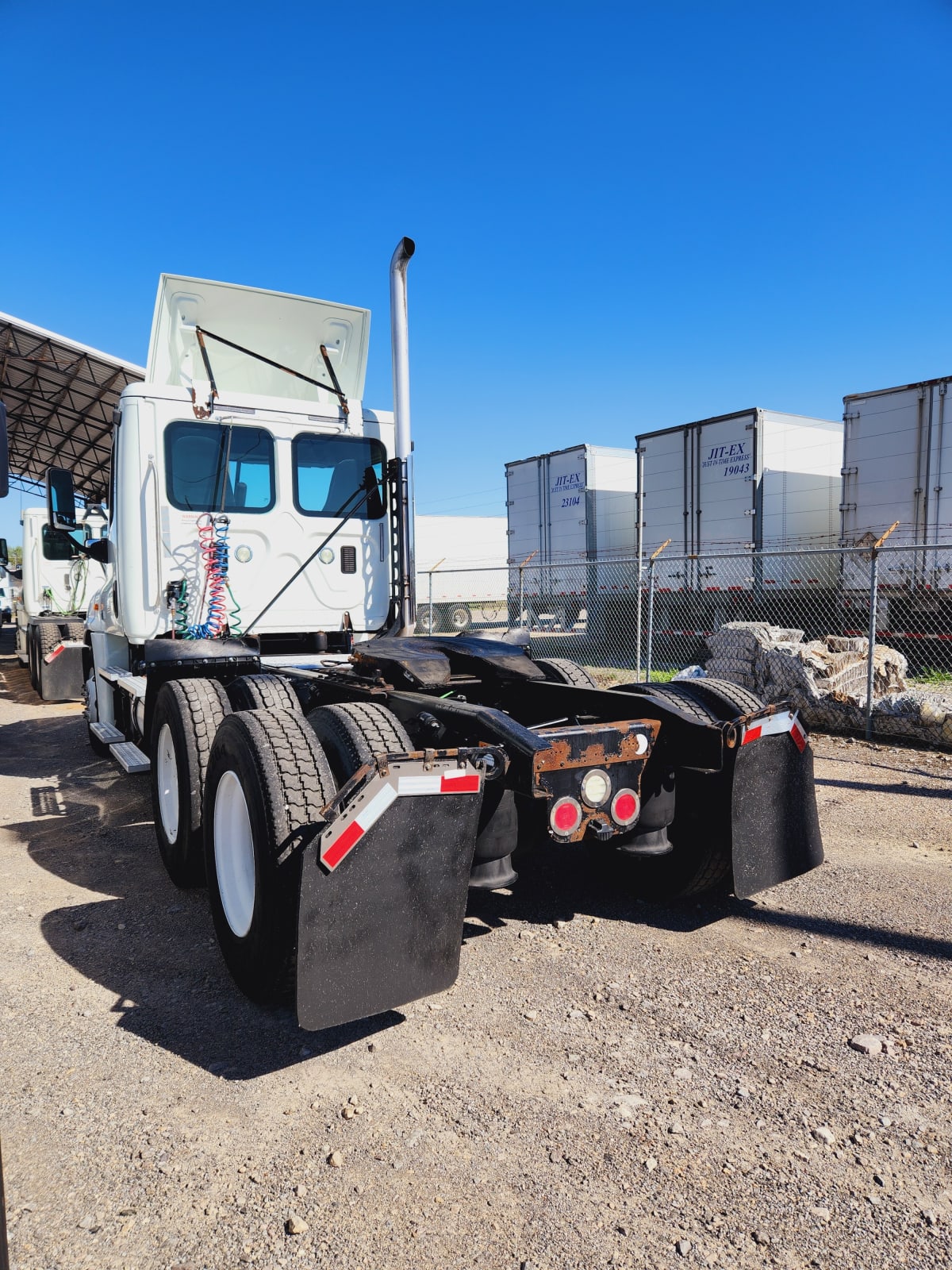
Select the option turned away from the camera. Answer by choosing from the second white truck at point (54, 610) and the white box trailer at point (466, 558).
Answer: the second white truck

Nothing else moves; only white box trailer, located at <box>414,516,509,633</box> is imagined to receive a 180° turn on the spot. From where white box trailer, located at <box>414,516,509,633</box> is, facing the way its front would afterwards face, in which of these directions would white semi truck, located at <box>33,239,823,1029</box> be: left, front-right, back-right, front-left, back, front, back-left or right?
left

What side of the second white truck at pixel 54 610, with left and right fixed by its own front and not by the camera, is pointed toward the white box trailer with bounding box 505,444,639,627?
right

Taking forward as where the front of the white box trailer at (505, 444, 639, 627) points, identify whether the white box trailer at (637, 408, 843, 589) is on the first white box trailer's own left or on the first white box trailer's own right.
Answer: on the first white box trailer's own right

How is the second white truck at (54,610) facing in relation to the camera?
away from the camera

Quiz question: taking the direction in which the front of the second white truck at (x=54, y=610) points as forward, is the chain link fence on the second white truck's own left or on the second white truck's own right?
on the second white truck's own right

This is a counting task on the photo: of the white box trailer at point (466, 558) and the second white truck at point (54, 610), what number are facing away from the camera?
1

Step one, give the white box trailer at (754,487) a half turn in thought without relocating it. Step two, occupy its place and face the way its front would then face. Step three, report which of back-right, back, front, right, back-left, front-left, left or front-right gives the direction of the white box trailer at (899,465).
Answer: left

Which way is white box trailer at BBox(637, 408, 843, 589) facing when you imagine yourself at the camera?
facing away from the viewer and to the right of the viewer

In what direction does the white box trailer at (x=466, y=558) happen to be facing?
to the viewer's right

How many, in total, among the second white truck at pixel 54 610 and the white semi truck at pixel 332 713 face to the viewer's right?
0

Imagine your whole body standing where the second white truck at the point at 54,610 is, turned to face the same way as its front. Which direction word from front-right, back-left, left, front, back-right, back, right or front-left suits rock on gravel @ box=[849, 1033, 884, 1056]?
back
